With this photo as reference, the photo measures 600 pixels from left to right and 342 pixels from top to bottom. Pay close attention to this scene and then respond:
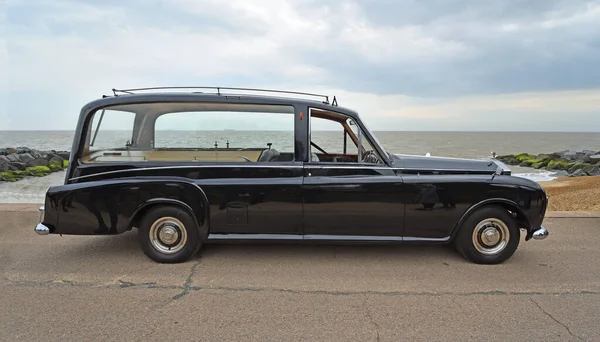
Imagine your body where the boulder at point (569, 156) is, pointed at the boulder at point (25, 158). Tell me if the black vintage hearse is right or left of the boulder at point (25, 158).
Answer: left

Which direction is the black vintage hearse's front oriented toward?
to the viewer's right

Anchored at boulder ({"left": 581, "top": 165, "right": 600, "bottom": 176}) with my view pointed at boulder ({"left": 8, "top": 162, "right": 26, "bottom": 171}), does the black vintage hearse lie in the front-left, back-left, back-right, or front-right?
front-left

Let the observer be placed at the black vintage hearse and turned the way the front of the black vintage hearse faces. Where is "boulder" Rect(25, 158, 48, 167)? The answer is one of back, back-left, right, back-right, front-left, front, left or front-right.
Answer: back-left

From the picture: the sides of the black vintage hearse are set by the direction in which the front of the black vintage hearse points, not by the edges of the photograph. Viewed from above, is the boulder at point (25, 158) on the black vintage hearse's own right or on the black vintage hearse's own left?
on the black vintage hearse's own left

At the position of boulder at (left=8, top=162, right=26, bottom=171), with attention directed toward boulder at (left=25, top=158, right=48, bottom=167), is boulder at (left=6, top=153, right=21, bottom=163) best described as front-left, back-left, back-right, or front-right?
front-left

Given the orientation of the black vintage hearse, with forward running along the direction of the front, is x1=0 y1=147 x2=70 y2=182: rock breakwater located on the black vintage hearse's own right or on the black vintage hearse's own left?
on the black vintage hearse's own left

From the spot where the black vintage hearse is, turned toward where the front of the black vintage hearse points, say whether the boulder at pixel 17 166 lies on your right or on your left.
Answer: on your left

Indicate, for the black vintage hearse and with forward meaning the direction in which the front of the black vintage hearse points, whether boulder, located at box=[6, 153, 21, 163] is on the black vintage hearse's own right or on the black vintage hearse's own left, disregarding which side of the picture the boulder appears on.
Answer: on the black vintage hearse's own left
